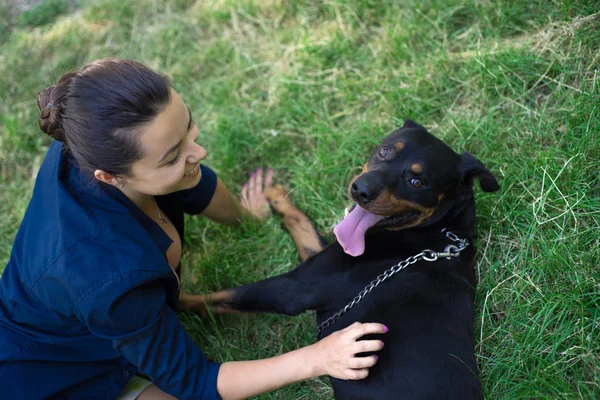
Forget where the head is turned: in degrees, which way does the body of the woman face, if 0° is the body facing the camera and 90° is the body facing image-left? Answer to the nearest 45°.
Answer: approximately 270°

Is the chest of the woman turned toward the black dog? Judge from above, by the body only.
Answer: yes

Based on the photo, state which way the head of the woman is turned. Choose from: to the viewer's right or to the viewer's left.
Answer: to the viewer's right
